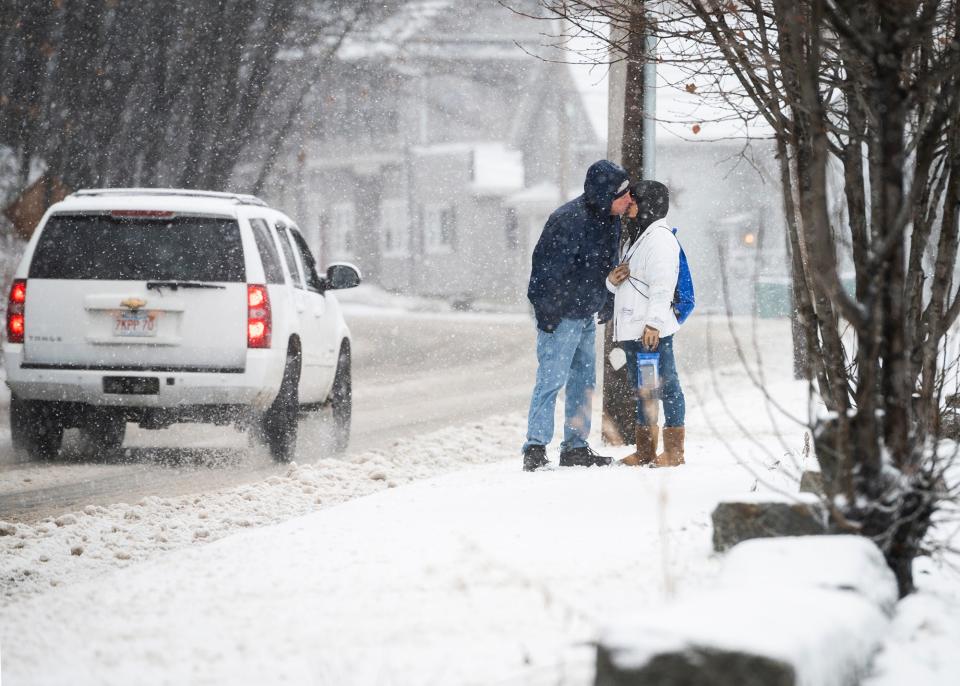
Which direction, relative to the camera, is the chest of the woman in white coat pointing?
to the viewer's left

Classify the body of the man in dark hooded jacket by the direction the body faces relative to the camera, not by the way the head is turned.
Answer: to the viewer's right

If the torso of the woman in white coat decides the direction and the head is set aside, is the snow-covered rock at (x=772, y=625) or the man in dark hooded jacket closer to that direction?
the man in dark hooded jacket

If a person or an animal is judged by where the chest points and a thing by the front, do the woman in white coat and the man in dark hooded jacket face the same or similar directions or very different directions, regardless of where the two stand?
very different directions

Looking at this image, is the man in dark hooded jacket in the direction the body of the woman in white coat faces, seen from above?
yes

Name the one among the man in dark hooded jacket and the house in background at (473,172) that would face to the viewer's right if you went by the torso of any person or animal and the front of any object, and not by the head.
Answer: the man in dark hooded jacket

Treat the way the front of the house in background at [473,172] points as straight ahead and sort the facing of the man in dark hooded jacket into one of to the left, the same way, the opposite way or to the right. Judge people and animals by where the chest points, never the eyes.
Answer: to the left

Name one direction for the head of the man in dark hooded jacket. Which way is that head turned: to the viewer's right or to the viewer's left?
to the viewer's right

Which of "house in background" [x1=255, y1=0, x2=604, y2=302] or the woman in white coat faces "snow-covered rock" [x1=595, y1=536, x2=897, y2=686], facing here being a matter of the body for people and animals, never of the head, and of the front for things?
the house in background

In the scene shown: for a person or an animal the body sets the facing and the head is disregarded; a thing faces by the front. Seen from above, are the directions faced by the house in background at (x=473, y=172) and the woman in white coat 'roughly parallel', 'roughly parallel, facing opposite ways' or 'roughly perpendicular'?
roughly perpendicular

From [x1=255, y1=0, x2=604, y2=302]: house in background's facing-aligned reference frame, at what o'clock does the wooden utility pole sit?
The wooden utility pole is roughly at 12 o'clock from the house in background.

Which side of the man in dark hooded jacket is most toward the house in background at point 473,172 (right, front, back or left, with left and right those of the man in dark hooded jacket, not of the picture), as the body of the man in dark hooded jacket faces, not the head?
left

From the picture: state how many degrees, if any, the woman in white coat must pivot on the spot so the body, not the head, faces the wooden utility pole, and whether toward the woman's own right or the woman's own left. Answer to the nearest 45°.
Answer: approximately 90° to the woman's own right
